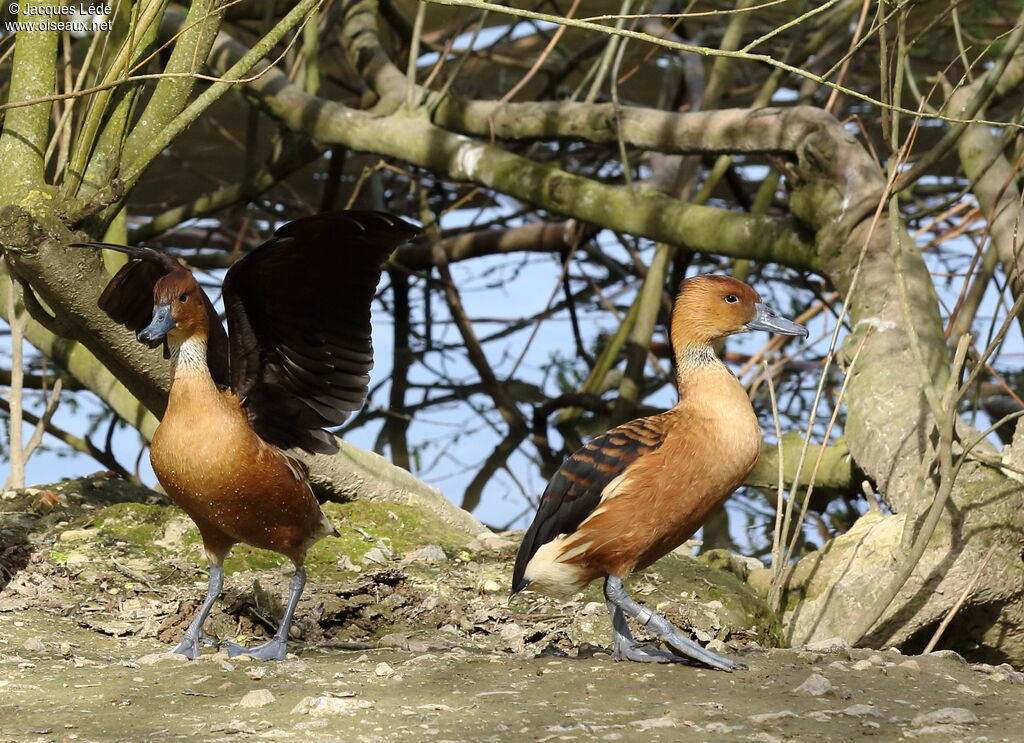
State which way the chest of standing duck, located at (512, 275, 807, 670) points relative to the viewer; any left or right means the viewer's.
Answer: facing to the right of the viewer

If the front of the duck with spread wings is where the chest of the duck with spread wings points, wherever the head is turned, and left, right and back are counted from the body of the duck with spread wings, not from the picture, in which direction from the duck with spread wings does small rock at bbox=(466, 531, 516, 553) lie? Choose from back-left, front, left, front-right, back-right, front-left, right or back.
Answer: back

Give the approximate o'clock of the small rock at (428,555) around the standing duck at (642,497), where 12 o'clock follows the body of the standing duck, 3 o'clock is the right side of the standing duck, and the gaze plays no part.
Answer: The small rock is roughly at 8 o'clock from the standing duck.

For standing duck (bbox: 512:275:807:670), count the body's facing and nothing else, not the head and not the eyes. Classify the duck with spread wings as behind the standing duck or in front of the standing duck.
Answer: behind

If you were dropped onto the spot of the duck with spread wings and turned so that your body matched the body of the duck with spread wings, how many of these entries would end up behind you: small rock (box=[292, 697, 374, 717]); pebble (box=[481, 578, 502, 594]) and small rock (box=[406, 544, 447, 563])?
2

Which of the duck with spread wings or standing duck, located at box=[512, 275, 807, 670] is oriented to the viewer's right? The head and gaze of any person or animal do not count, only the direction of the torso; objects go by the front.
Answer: the standing duck

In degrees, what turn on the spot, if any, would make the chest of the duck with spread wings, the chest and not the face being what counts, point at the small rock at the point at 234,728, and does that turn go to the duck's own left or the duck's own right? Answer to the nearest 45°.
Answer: approximately 45° to the duck's own left

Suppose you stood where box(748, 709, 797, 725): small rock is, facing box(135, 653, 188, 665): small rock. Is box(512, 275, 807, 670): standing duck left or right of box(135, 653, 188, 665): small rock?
right

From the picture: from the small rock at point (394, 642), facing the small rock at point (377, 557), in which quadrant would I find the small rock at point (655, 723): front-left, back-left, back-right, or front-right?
back-right

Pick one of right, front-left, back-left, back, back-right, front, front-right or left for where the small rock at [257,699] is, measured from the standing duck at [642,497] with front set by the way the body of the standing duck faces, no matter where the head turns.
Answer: back-right
